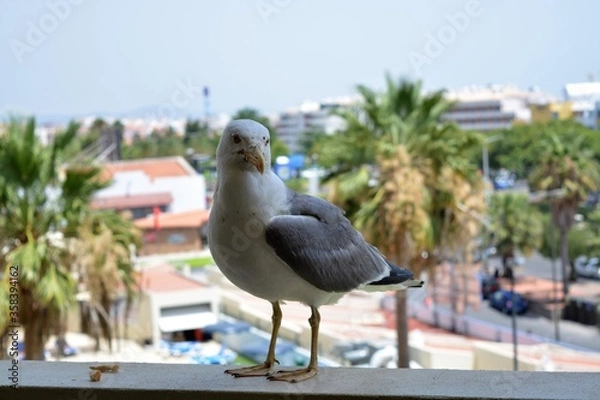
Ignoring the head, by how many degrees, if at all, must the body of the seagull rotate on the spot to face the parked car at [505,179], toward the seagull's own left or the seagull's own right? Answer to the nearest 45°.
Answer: approximately 135° to the seagull's own right

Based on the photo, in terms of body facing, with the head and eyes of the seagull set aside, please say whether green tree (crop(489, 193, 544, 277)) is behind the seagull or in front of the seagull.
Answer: behind

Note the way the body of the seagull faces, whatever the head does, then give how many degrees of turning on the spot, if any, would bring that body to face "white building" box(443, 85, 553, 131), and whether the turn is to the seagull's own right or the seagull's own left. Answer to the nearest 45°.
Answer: approximately 135° to the seagull's own right

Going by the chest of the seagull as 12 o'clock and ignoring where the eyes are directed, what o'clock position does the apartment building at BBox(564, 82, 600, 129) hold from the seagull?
The apartment building is roughly at 5 o'clock from the seagull.

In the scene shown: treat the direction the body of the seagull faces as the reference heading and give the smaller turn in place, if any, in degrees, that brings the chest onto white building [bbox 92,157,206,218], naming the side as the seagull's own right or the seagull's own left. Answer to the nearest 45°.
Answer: approximately 135° to the seagull's own right

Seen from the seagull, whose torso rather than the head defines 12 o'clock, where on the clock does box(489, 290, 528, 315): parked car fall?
The parked car is roughly at 5 o'clock from the seagull.

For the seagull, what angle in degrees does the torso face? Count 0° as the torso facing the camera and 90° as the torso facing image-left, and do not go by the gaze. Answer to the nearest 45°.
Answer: approximately 45°

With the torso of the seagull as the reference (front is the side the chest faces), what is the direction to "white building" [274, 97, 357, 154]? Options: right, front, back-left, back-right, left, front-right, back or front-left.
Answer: back-right

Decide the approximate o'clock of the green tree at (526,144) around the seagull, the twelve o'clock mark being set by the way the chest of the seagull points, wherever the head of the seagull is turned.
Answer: The green tree is roughly at 5 o'clock from the seagull.

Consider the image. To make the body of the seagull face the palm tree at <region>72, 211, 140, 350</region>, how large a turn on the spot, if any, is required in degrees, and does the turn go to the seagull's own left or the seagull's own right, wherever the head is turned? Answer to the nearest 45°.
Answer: approximately 135° to the seagull's own right

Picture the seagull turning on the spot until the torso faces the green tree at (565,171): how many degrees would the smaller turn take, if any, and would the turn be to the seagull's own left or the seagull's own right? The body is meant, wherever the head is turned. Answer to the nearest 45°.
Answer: approximately 135° to the seagull's own right
